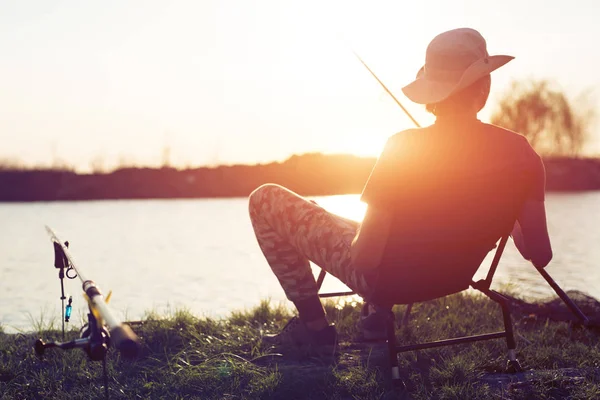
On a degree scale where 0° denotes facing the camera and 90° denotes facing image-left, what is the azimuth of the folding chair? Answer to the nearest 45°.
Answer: approximately 135°
